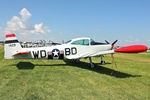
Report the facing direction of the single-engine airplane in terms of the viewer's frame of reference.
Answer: facing away from the viewer and to the right of the viewer
